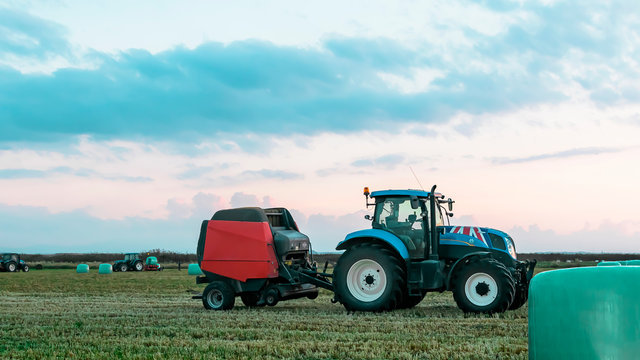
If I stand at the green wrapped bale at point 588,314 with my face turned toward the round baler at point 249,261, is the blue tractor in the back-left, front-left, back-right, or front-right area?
front-right

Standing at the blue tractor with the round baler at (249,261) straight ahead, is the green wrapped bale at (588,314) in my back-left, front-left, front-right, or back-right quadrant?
back-left

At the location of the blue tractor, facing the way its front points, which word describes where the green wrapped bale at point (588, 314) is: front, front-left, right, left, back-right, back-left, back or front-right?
right

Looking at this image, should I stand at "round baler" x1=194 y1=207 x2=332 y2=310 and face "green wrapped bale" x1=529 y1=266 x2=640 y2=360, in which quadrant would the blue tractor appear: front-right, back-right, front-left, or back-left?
front-left

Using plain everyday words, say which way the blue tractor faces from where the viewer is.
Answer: facing to the right of the viewer

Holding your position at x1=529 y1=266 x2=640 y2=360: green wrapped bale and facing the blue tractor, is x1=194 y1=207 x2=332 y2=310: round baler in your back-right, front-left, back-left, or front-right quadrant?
front-left

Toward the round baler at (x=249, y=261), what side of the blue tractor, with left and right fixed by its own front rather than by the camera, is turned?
back

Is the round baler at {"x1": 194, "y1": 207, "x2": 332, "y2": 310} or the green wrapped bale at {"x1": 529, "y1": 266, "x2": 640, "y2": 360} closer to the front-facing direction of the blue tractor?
the green wrapped bale
